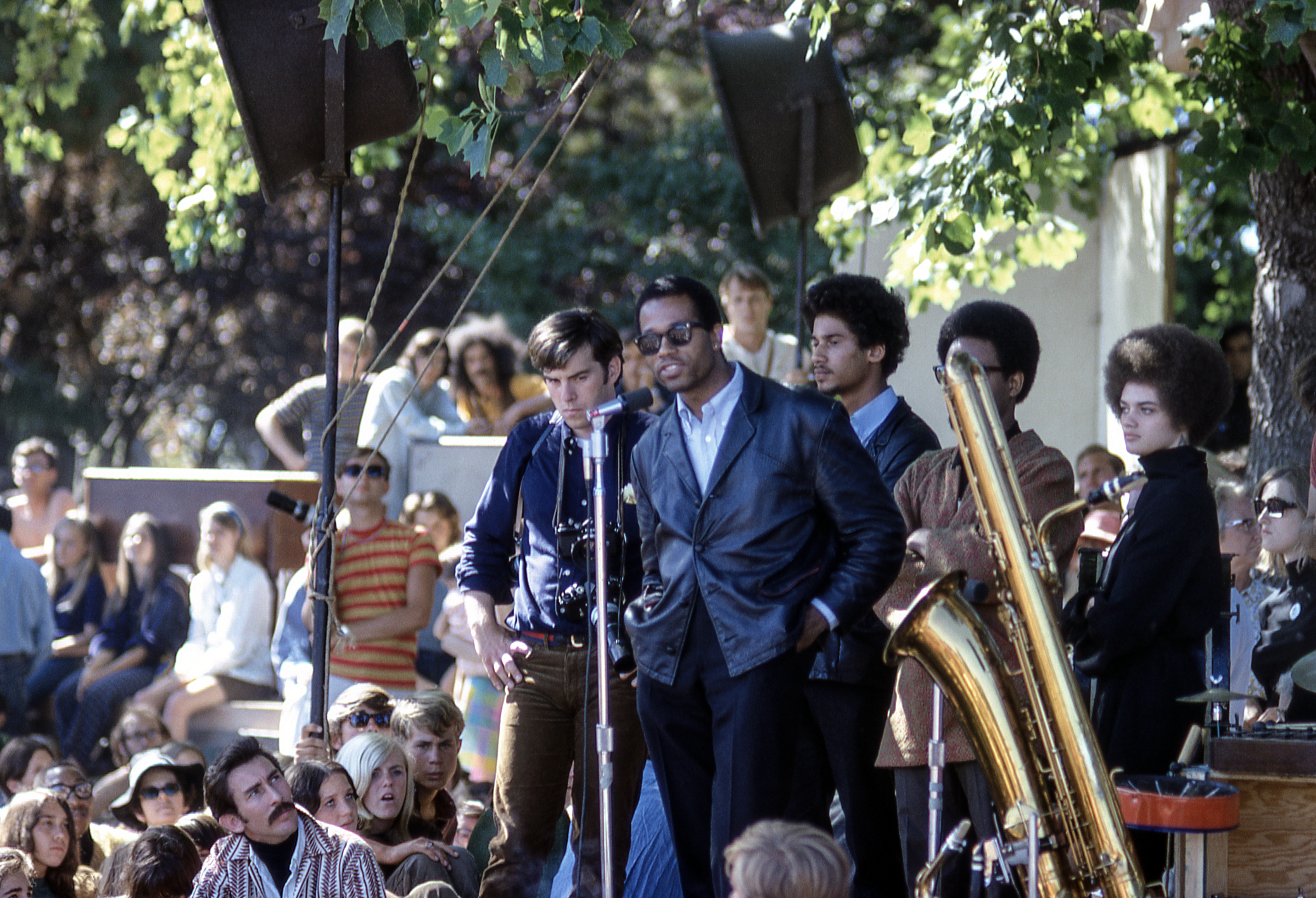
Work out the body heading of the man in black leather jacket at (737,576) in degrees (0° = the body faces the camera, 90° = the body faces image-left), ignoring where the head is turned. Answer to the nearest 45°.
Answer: approximately 45°

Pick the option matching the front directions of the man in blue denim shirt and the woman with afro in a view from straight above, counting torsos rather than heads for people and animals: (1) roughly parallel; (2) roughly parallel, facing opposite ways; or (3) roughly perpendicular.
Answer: roughly perpendicular

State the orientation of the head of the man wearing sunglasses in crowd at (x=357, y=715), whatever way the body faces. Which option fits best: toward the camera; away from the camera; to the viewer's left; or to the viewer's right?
toward the camera

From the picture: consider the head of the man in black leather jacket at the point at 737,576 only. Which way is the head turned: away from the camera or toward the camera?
toward the camera

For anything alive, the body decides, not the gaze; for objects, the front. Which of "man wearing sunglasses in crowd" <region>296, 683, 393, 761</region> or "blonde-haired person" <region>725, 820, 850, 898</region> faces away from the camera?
the blonde-haired person

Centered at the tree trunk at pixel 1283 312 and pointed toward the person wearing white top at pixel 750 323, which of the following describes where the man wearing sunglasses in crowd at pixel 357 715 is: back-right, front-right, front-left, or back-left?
front-left

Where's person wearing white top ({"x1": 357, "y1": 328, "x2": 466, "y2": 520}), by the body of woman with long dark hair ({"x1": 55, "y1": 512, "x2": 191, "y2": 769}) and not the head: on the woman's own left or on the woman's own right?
on the woman's own left

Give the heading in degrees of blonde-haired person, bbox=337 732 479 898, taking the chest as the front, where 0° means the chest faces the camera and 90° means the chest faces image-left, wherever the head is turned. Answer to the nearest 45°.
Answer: approximately 315°

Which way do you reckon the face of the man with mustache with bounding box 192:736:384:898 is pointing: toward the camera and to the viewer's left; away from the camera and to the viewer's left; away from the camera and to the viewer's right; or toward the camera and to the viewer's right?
toward the camera and to the viewer's right

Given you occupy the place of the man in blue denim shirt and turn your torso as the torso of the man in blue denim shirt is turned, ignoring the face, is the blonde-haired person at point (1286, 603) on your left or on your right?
on your left

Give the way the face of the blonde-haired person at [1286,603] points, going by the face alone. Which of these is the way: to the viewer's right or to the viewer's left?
to the viewer's left

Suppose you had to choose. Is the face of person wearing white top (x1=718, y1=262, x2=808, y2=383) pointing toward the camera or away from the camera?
toward the camera

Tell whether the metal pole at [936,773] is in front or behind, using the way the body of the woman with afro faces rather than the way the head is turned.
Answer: in front

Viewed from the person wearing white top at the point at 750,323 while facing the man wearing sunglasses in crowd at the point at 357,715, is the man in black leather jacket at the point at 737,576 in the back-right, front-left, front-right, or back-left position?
front-left
